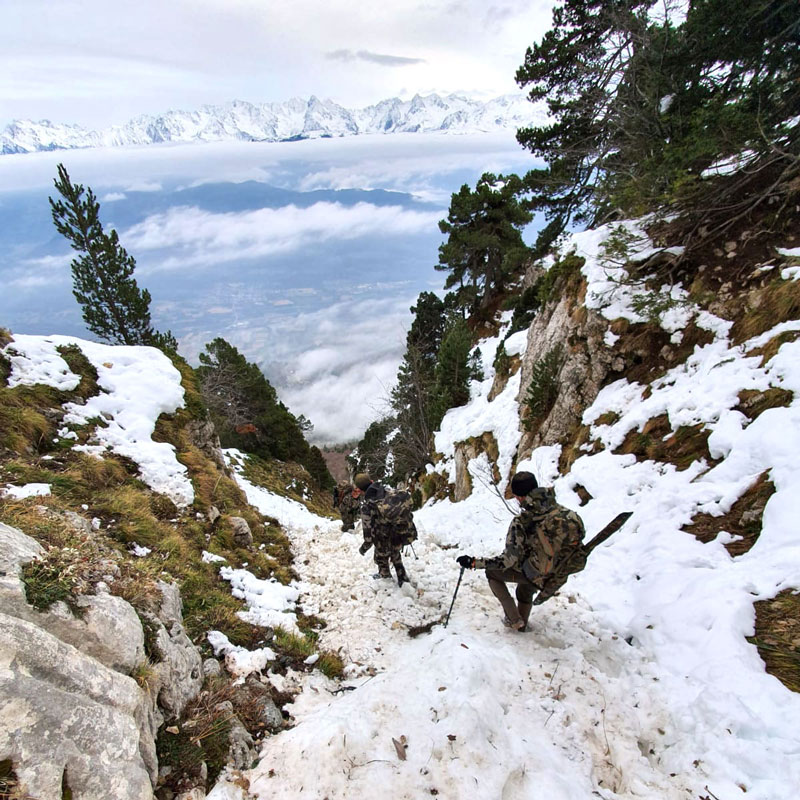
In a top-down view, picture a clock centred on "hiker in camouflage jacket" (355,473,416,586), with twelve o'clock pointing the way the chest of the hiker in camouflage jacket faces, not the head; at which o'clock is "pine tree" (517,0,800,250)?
The pine tree is roughly at 3 o'clock from the hiker in camouflage jacket.

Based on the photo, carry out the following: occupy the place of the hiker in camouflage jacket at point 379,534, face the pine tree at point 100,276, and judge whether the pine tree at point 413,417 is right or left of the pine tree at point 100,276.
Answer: right

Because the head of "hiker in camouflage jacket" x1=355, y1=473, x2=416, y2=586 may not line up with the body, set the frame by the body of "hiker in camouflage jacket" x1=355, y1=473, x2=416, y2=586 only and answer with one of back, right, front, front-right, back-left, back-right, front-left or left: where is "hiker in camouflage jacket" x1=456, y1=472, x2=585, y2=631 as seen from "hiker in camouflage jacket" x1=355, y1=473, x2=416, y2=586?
back

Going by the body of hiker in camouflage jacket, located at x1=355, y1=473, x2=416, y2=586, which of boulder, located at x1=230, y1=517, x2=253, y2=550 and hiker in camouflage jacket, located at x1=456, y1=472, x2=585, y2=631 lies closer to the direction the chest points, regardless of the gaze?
the boulder

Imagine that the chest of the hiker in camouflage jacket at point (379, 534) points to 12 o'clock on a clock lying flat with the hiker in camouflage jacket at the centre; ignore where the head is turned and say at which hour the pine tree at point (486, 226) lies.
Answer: The pine tree is roughly at 2 o'clock from the hiker in camouflage jacket.

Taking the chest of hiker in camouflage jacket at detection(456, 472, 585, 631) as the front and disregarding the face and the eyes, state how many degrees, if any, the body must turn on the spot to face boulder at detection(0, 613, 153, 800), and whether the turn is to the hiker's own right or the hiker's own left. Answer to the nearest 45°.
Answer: approximately 90° to the hiker's own left

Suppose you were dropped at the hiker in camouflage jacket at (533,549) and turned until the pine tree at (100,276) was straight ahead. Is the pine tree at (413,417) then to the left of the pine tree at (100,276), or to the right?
right

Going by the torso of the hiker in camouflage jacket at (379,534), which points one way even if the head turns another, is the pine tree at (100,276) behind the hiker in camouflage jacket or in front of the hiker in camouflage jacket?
in front

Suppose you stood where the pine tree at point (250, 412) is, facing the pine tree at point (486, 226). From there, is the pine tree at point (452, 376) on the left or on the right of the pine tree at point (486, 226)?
right

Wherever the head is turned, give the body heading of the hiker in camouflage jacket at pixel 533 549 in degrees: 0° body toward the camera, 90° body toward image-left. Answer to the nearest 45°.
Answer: approximately 135°

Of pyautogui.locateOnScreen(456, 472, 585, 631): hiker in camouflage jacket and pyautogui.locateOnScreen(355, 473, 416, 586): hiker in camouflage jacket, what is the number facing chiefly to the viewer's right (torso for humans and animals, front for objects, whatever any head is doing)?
0

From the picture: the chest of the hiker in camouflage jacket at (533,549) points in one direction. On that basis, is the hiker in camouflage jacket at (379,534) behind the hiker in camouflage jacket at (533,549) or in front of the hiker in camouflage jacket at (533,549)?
in front

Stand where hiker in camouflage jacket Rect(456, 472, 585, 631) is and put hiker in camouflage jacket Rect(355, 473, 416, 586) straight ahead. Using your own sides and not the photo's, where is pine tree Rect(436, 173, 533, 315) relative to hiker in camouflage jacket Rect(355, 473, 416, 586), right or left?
right

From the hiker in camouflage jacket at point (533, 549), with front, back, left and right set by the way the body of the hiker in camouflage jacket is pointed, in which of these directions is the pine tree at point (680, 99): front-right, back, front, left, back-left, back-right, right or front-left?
front-right
